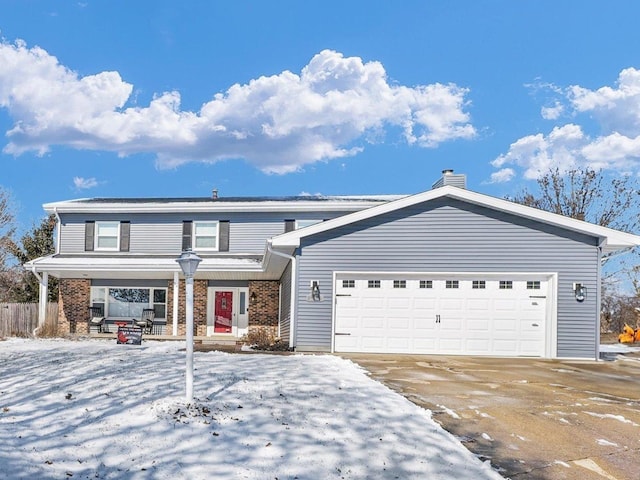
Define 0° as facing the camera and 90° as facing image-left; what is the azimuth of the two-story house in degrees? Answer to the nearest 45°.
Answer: approximately 0°

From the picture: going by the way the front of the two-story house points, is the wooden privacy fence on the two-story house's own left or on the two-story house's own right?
on the two-story house's own right

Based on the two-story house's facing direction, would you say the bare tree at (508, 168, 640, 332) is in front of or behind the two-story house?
behind

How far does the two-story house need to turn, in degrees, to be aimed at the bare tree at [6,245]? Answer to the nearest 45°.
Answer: approximately 135° to its right

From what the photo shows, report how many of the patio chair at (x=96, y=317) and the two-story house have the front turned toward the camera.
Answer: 2

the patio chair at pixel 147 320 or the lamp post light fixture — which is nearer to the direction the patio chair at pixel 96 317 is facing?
the lamp post light fixture
